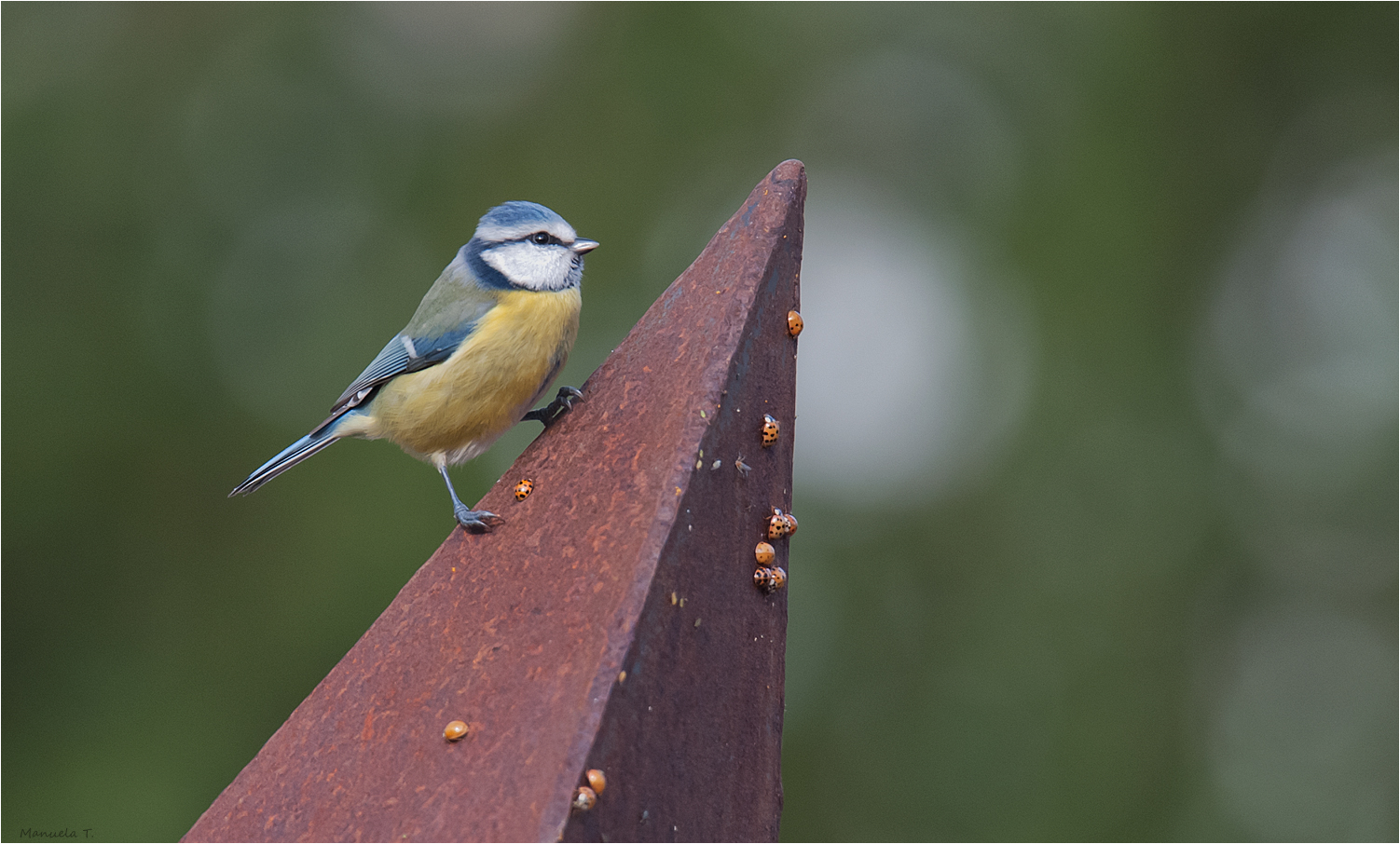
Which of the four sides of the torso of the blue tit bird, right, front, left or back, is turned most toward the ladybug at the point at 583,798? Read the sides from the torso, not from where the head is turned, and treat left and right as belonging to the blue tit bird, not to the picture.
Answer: right

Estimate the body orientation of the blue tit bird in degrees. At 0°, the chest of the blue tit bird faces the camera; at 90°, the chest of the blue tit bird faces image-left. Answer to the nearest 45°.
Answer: approximately 270°

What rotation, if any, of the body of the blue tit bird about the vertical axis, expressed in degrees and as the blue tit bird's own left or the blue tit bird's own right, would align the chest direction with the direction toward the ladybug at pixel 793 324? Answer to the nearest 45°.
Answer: approximately 45° to the blue tit bird's own right
